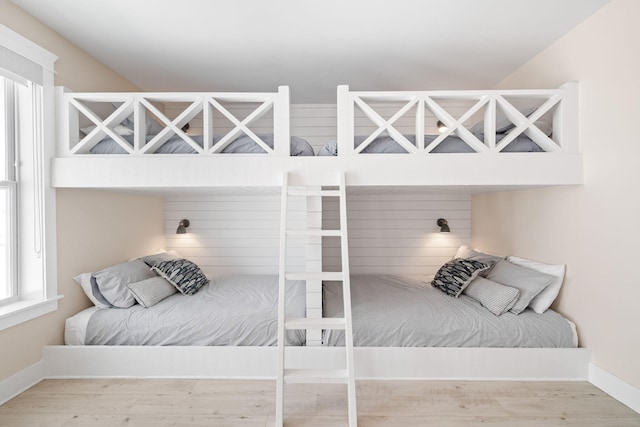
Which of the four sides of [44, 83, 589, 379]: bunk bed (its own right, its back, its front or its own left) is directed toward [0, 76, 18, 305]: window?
right

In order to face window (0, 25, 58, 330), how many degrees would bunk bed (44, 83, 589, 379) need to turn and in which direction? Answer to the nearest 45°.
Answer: approximately 90° to its right
